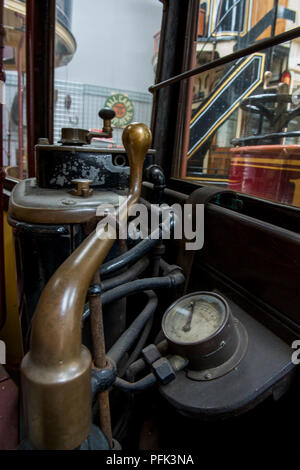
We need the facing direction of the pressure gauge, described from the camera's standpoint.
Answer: facing the viewer and to the left of the viewer
